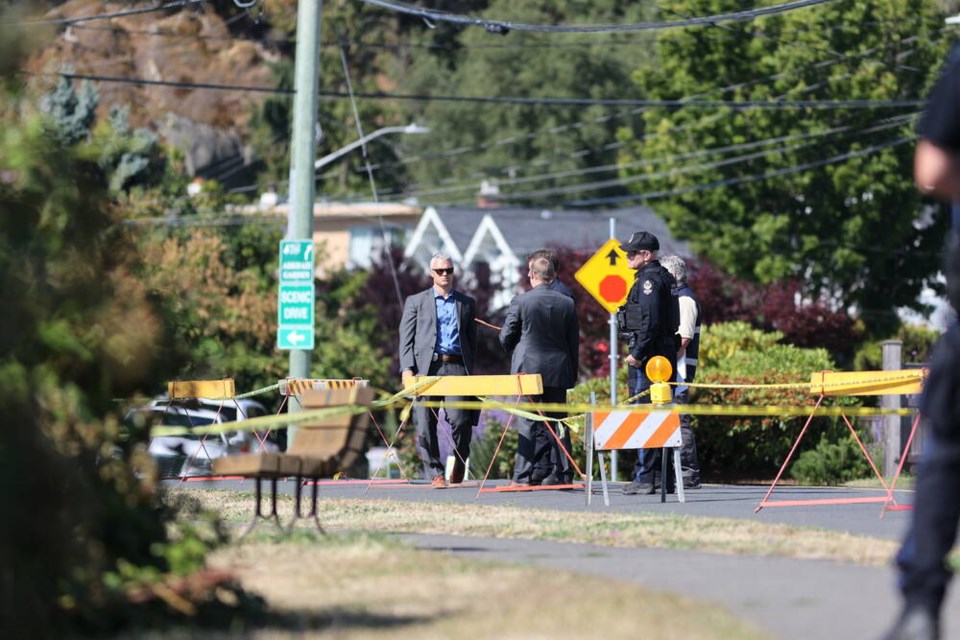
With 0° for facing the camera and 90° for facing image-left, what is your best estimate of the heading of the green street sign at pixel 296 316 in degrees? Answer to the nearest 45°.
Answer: approximately 0°

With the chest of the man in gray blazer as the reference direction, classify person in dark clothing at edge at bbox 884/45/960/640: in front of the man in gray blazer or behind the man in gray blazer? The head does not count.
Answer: in front

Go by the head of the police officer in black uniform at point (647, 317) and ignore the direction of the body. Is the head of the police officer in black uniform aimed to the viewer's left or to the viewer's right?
to the viewer's left

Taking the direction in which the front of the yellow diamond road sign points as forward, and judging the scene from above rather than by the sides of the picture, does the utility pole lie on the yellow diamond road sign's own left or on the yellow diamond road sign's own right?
on the yellow diamond road sign's own right

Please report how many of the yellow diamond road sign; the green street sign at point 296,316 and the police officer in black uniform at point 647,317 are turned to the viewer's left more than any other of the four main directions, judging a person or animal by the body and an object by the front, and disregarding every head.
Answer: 1

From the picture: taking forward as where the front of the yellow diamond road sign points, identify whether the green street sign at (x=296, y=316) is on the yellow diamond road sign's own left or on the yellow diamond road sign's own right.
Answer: on the yellow diamond road sign's own right

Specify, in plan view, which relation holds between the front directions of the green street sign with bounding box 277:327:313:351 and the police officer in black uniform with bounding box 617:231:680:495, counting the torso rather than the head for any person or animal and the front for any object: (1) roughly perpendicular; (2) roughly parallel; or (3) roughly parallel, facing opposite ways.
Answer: roughly perpendicular

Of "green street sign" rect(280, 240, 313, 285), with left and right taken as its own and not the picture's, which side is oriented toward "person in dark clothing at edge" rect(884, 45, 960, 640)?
front

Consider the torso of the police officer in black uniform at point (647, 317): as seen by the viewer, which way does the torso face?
to the viewer's left
